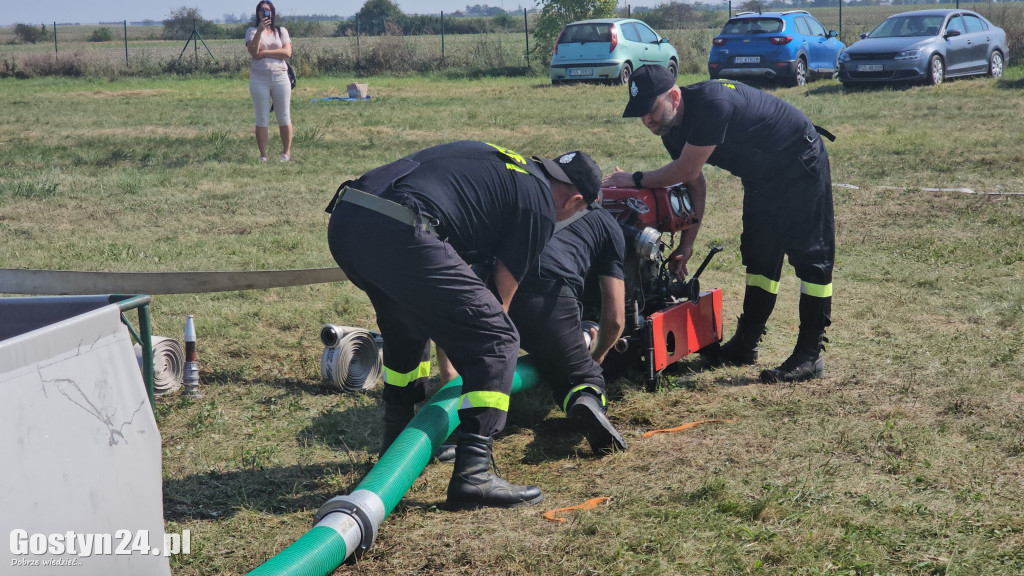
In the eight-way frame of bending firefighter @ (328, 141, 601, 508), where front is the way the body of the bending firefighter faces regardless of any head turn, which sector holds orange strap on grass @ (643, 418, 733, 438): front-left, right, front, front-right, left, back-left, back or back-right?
front-left

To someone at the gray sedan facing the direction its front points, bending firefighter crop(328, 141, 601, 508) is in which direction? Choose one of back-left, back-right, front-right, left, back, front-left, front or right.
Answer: front-left

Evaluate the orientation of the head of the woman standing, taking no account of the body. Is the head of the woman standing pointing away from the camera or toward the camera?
toward the camera

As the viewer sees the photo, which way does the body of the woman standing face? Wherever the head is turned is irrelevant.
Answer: toward the camera

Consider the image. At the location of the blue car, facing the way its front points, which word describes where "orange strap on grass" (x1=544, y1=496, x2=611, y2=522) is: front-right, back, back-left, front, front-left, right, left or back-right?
back-right

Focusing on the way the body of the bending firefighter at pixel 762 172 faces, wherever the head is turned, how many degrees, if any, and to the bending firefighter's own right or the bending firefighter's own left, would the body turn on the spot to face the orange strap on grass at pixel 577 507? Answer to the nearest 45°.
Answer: approximately 90° to the bending firefighter's own left

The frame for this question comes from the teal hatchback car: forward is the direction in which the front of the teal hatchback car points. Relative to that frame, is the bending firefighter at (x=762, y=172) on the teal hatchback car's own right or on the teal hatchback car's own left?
on the teal hatchback car's own right

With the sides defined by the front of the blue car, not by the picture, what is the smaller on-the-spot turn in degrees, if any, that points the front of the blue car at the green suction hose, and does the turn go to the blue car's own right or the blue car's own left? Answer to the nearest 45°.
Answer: approximately 135° to the blue car's own right

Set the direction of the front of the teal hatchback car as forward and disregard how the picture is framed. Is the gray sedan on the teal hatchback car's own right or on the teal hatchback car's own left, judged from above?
on the teal hatchback car's own right

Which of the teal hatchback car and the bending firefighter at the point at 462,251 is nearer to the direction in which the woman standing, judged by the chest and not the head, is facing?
the bending firefighter

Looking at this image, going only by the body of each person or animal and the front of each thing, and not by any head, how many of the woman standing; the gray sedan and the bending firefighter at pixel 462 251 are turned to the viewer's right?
1

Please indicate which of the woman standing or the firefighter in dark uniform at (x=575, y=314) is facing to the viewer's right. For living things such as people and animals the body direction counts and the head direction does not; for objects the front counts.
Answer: the firefighter in dark uniform

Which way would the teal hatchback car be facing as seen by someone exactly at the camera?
facing away from the viewer and to the right of the viewer

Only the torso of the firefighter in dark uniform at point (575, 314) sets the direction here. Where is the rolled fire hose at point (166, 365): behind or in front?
behind

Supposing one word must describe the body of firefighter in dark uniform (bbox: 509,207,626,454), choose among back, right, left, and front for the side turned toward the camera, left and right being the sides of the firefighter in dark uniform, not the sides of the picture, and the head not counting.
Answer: right

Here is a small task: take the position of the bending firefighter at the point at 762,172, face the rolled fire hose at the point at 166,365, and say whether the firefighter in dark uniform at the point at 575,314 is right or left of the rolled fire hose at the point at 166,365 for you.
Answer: left
